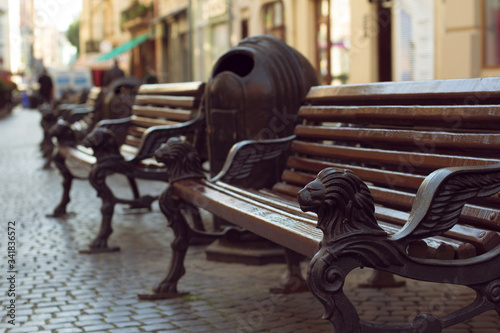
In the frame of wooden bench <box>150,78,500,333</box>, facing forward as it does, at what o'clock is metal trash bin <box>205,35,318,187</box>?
The metal trash bin is roughly at 4 o'clock from the wooden bench.

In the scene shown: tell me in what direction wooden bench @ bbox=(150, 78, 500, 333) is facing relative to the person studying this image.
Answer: facing the viewer and to the left of the viewer

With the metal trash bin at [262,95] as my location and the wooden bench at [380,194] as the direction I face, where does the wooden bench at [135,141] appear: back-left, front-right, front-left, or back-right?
back-right

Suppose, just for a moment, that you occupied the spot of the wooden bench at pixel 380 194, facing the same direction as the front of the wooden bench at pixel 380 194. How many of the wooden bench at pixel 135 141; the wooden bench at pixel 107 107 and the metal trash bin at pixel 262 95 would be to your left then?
0

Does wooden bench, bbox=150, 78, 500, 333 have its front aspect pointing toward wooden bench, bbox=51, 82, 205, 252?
no

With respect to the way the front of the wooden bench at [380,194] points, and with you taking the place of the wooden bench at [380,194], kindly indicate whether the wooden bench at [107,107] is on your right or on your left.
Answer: on your right
